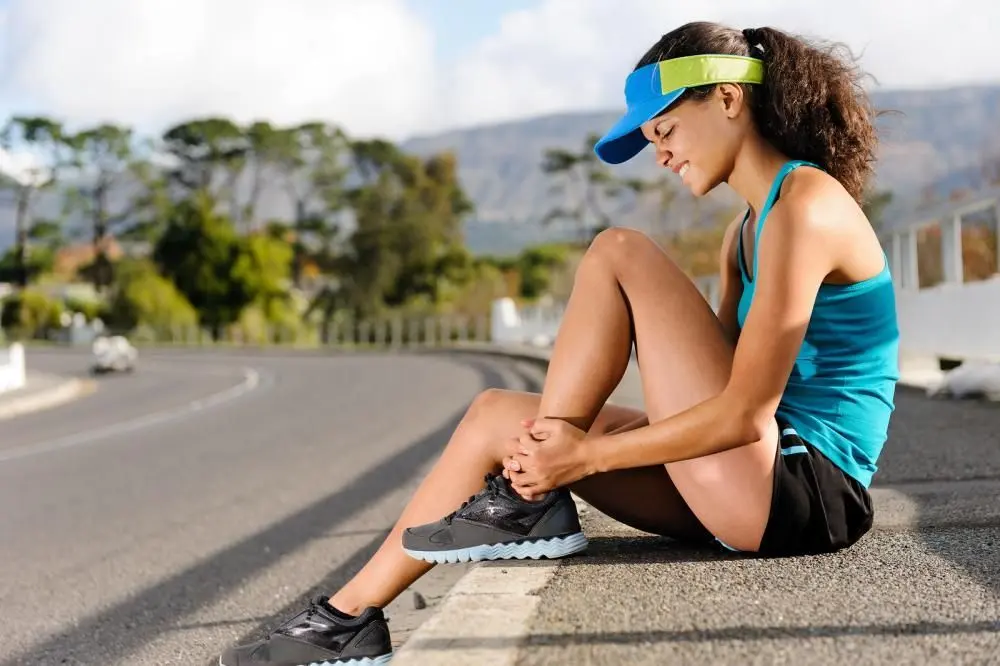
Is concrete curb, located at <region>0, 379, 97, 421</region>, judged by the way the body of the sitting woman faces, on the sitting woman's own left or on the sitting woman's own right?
on the sitting woman's own right

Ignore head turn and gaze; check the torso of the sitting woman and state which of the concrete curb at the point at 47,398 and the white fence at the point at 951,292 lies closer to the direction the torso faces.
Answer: the concrete curb

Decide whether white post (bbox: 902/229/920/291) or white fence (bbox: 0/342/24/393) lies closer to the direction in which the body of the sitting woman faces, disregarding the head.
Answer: the white fence

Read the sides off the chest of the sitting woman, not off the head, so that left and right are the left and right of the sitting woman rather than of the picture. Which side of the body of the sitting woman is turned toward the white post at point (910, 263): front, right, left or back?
right

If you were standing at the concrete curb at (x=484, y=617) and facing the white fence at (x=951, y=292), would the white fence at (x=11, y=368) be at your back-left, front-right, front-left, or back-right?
front-left

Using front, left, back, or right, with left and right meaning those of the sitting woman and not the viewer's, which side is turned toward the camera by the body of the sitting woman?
left

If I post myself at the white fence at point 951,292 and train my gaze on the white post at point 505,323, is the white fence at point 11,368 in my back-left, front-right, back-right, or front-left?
front-left

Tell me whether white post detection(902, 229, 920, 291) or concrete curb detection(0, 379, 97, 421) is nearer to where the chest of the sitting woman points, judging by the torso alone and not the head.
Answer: the concrete curb

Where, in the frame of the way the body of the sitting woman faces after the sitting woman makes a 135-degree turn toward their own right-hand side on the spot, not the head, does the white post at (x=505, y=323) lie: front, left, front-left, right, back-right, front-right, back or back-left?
front-left
